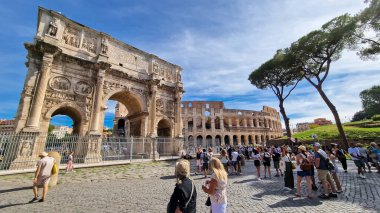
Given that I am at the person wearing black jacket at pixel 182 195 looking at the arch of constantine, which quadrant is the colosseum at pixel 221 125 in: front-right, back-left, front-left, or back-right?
front-right

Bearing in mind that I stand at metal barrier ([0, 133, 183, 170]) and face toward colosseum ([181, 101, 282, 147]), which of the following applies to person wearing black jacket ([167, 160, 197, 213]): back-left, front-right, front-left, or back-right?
back-right

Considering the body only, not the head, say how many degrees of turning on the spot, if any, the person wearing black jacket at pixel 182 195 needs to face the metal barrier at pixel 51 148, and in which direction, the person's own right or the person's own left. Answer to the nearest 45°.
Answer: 0° — they already face it

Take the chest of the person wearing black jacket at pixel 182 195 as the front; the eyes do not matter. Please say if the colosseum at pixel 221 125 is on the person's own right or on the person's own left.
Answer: on the person's own right

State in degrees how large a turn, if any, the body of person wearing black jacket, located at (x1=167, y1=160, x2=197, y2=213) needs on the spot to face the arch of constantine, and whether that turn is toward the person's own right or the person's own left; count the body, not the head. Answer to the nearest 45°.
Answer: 0° — they already face it

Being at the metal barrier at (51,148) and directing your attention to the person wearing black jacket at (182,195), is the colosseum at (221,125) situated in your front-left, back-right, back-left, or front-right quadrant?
back-left

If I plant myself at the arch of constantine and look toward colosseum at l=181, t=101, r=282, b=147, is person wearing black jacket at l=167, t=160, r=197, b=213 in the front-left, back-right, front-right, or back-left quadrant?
back-right

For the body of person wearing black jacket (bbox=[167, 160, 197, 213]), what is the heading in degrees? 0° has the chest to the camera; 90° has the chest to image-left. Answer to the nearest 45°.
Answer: approximately 135°
